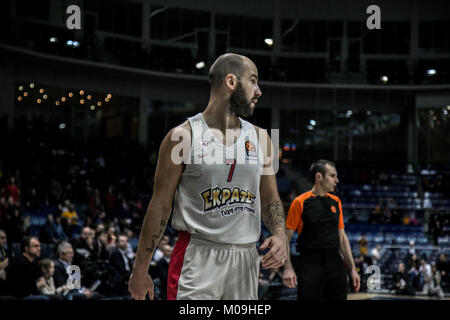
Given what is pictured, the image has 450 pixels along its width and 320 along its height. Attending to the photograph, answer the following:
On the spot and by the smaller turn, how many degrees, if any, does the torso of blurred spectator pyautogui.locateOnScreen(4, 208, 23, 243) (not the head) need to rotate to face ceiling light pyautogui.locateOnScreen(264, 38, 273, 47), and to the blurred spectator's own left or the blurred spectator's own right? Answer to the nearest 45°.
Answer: approximately 90° to the blurred spectator's own left

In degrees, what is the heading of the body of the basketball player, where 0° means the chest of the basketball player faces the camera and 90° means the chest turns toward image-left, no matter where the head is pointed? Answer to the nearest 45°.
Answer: approximately 315°

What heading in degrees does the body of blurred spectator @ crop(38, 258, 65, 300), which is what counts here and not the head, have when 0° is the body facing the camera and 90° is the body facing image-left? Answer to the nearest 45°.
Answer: approximately 315°

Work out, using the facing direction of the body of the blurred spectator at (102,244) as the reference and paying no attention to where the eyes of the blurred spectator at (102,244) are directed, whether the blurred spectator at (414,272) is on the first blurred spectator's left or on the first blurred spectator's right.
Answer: on the first blurred spectator's left

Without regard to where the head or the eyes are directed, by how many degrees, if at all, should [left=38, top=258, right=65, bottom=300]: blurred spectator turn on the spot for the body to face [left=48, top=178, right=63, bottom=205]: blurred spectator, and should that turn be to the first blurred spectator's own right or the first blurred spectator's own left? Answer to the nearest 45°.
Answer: approximately 135° to the first blurred spectator's own left

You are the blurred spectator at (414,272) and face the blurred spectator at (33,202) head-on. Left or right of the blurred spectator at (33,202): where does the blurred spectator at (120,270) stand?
left

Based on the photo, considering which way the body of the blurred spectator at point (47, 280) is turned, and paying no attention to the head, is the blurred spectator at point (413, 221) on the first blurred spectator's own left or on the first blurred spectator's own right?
on the first blurred spectator's own left

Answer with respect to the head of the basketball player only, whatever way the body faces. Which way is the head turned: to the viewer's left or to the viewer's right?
to the viewer's right

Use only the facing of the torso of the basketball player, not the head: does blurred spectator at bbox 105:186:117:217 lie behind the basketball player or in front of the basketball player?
behind

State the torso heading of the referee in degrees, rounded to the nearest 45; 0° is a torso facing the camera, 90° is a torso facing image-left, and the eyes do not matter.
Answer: approximately 315°
